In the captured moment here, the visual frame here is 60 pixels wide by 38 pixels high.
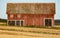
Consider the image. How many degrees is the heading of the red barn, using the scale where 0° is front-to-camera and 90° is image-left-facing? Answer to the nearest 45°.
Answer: approximately 0°
